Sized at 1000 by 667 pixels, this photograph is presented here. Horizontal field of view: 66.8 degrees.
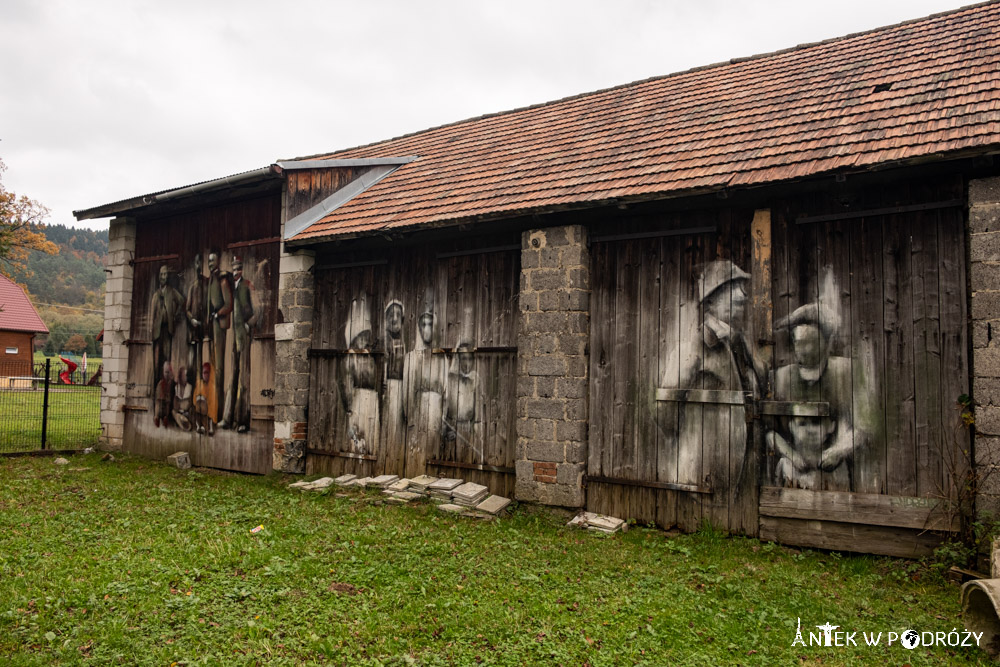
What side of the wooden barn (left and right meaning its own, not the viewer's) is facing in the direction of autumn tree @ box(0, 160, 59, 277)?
right

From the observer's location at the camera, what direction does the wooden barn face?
facing the viewer and to the left of the viewer

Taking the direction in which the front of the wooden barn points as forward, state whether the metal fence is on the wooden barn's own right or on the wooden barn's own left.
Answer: on the wooden barn's own right

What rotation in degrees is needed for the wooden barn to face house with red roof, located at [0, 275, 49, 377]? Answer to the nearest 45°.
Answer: approximately 90° to its right
